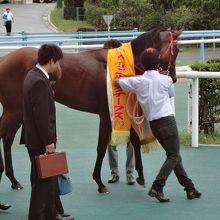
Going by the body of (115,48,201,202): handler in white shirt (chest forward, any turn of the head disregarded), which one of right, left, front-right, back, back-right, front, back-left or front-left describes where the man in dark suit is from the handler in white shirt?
back-left

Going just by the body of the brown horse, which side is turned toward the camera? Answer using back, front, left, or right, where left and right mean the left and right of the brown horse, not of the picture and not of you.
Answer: right

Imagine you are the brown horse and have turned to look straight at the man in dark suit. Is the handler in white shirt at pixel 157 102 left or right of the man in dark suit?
left

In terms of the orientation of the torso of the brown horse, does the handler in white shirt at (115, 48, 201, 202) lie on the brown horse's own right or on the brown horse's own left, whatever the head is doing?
on the brown horse's own right

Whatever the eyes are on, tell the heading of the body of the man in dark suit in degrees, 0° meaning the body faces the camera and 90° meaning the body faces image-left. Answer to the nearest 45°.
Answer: approximately 270°

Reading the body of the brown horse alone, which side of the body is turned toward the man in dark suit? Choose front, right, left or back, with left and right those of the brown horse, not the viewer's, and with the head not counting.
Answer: right

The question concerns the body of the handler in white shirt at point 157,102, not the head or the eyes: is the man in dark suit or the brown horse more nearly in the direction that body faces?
the brown horse

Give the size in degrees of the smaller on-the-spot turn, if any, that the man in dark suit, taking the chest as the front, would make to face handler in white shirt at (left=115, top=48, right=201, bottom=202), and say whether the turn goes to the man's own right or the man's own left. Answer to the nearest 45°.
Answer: approximately 45° to the man's own left

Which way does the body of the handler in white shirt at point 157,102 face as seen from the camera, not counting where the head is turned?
away from the camera

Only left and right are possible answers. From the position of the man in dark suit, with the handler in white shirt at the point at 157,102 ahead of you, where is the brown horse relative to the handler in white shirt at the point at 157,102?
left

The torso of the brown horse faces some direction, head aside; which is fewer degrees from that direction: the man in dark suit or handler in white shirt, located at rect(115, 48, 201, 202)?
the handler in white shirt
